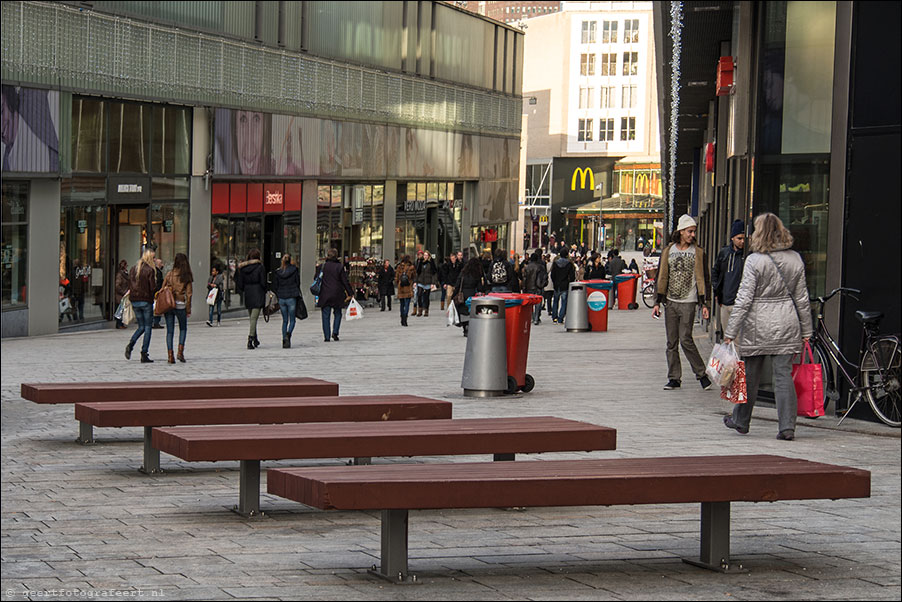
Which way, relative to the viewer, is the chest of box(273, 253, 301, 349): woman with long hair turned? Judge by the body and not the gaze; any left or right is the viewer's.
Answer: facing away from the viewer

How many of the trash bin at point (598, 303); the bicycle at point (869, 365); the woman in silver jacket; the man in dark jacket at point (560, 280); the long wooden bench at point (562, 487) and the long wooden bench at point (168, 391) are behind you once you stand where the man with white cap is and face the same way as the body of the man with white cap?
2

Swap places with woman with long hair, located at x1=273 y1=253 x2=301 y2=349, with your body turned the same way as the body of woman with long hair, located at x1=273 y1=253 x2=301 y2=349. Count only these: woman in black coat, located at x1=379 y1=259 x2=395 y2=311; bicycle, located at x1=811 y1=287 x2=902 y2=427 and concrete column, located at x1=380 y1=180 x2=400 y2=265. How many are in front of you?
2

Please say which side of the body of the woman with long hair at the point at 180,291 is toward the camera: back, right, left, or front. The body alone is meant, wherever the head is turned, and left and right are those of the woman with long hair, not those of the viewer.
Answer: back
